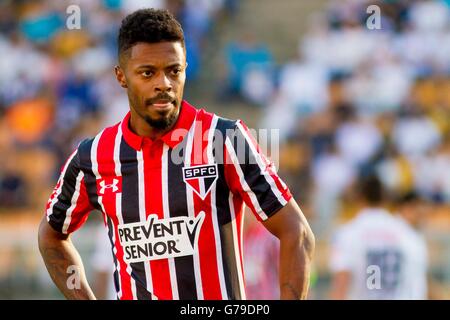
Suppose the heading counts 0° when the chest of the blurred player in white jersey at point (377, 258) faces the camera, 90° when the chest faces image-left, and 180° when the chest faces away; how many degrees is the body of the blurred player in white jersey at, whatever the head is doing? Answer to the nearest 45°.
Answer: approximately 180°

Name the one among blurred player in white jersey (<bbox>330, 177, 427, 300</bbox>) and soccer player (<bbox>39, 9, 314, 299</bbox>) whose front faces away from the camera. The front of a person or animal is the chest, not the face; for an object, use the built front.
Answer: the blurred player in white jersey

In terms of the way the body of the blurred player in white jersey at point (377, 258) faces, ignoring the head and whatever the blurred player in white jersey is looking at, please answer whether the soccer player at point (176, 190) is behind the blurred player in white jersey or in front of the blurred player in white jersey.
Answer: behind

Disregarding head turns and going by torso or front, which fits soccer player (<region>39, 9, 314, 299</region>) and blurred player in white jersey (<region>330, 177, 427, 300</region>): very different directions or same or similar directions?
very different directions

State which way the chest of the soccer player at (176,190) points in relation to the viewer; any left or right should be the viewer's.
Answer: facing the viewer

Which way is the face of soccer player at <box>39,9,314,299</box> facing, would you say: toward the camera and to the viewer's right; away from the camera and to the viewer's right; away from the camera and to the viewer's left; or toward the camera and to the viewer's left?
toward the camera and to the viewer's right

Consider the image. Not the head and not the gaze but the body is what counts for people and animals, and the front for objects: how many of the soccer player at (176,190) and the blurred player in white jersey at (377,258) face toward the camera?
1

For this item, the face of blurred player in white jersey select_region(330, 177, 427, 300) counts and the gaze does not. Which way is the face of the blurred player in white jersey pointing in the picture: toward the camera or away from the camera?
away from the camera

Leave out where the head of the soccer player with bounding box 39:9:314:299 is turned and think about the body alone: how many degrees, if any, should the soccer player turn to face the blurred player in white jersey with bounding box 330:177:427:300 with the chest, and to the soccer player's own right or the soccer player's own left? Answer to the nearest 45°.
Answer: approximately 135° to the soccer player's own left
